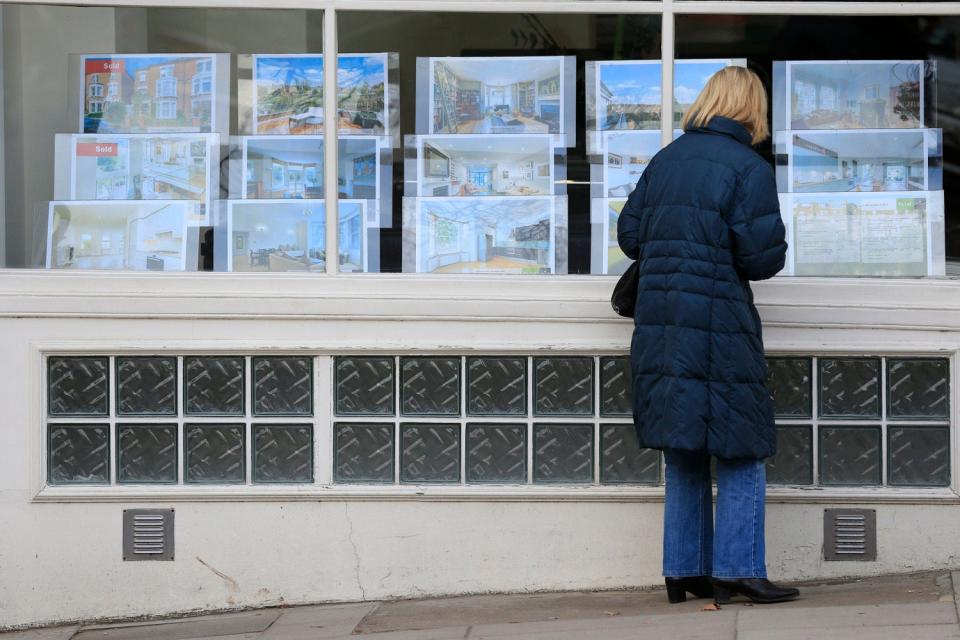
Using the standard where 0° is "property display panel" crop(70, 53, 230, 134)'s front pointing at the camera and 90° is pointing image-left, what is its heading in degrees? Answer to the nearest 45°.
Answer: approximately 0°

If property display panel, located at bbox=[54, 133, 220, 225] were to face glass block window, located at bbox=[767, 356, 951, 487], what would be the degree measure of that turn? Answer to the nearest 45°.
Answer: approximately 90° to its left

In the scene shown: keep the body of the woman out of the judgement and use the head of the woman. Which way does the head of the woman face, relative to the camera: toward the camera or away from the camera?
away from the camera

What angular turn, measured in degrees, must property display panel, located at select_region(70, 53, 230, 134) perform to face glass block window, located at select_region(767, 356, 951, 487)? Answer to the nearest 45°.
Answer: approximately 90° to its left

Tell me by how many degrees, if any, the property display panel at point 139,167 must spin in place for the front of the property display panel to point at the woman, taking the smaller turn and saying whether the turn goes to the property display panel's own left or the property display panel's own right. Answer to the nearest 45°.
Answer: approximately 45° to the property display panel's own left

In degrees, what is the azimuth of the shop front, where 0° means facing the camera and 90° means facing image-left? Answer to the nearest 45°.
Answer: approximately 0°
